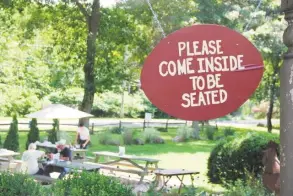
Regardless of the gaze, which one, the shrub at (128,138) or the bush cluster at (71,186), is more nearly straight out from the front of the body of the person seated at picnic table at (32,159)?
the shrub

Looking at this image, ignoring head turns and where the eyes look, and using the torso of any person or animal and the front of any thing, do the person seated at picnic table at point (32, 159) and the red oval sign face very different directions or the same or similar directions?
very different directions

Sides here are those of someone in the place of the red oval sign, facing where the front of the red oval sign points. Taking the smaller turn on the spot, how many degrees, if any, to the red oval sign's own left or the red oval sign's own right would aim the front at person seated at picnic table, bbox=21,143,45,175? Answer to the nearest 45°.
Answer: approximately 135° to the red oval sign's own right

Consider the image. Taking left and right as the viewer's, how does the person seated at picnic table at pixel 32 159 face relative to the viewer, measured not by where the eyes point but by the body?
facing away from the viewer and to the right of the viewer

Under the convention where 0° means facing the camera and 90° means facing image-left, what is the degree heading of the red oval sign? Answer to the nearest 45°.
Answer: approximately 0°

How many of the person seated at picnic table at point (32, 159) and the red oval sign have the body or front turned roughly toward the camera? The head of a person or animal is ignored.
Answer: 1

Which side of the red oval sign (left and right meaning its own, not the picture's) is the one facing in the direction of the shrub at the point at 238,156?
back

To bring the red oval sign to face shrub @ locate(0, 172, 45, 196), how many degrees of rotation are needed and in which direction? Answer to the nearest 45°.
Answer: approximately 135° to its right

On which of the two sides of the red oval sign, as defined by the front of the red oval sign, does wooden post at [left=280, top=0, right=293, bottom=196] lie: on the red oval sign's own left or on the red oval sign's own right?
on the red oval sign's own left

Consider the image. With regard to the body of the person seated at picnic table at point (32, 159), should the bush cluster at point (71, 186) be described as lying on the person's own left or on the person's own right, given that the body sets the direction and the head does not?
on the person's own right
